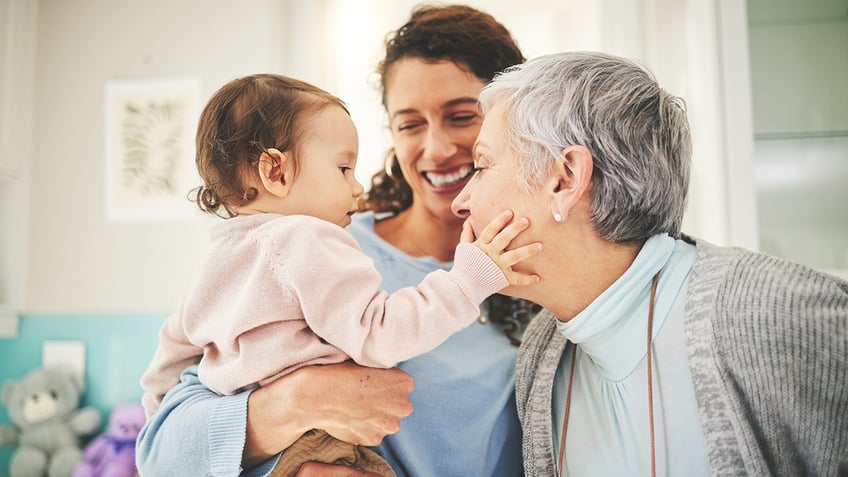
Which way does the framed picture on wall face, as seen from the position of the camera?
facing the viewer

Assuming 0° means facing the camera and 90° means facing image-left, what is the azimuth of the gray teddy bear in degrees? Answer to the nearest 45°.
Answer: approximately 0°

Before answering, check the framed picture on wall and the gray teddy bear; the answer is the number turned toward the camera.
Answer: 2

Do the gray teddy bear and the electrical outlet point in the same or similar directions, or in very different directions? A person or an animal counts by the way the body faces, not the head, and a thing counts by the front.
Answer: same or similar directions

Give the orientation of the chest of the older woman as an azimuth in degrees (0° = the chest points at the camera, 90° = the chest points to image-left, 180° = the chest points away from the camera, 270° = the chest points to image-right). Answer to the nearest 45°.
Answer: approximately 45°

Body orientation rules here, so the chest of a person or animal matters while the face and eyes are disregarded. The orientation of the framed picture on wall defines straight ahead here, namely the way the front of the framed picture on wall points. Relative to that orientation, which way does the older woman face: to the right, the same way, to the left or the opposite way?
to the right

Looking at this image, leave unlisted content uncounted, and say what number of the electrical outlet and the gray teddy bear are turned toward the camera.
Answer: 2

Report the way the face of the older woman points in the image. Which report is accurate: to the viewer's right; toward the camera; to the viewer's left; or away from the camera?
to the viewer's left
